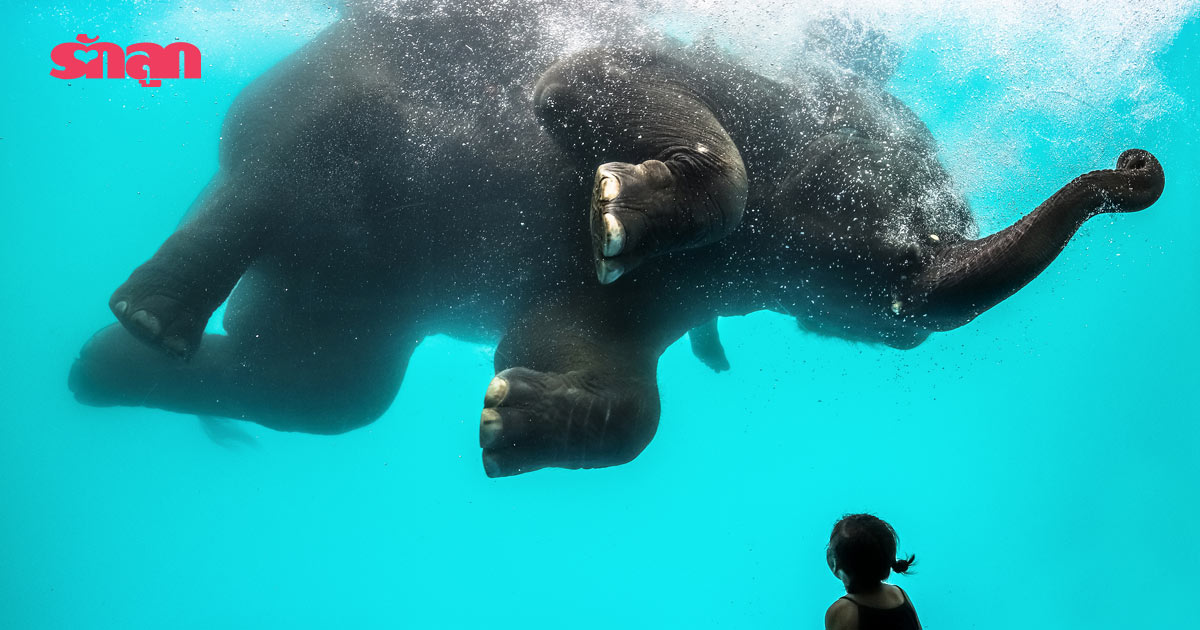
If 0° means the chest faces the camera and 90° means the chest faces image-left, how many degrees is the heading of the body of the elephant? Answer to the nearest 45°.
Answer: approximately 270°
